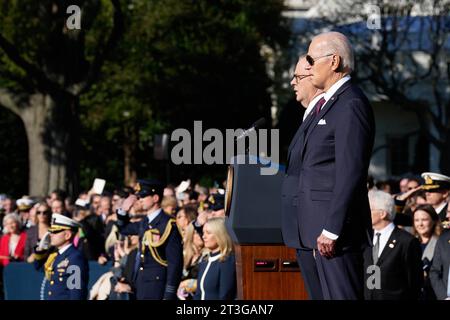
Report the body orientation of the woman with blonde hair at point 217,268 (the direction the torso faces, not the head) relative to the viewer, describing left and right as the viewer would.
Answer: facing the viewer and to the left of the viewer

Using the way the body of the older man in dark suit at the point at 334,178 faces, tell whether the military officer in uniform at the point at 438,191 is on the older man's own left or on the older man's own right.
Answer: on the older man's own right

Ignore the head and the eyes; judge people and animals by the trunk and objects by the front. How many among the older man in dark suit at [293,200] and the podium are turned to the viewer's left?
2

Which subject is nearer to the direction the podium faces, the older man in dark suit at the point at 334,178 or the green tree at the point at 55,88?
the green tree

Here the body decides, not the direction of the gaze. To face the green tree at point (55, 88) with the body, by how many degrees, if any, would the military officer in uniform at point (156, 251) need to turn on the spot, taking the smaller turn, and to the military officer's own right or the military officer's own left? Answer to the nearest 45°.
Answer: approximately 135° to the military officer's own right

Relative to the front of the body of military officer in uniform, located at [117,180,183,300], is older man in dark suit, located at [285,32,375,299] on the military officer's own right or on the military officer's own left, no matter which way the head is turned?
on the military officer's own left

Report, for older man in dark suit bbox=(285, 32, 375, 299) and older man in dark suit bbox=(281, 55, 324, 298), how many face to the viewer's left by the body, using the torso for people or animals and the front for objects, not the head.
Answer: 2

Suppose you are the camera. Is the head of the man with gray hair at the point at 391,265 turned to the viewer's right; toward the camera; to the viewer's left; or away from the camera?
to the viewer's left

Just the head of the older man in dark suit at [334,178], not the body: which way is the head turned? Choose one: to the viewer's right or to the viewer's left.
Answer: to the viewer's left

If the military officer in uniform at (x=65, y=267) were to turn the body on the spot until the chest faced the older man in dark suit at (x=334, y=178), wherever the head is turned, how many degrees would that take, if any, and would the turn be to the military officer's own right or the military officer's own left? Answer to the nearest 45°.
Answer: approximately 45° to the military officer's own left

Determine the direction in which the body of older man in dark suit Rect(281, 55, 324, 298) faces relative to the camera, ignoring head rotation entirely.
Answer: to the viewer's left
